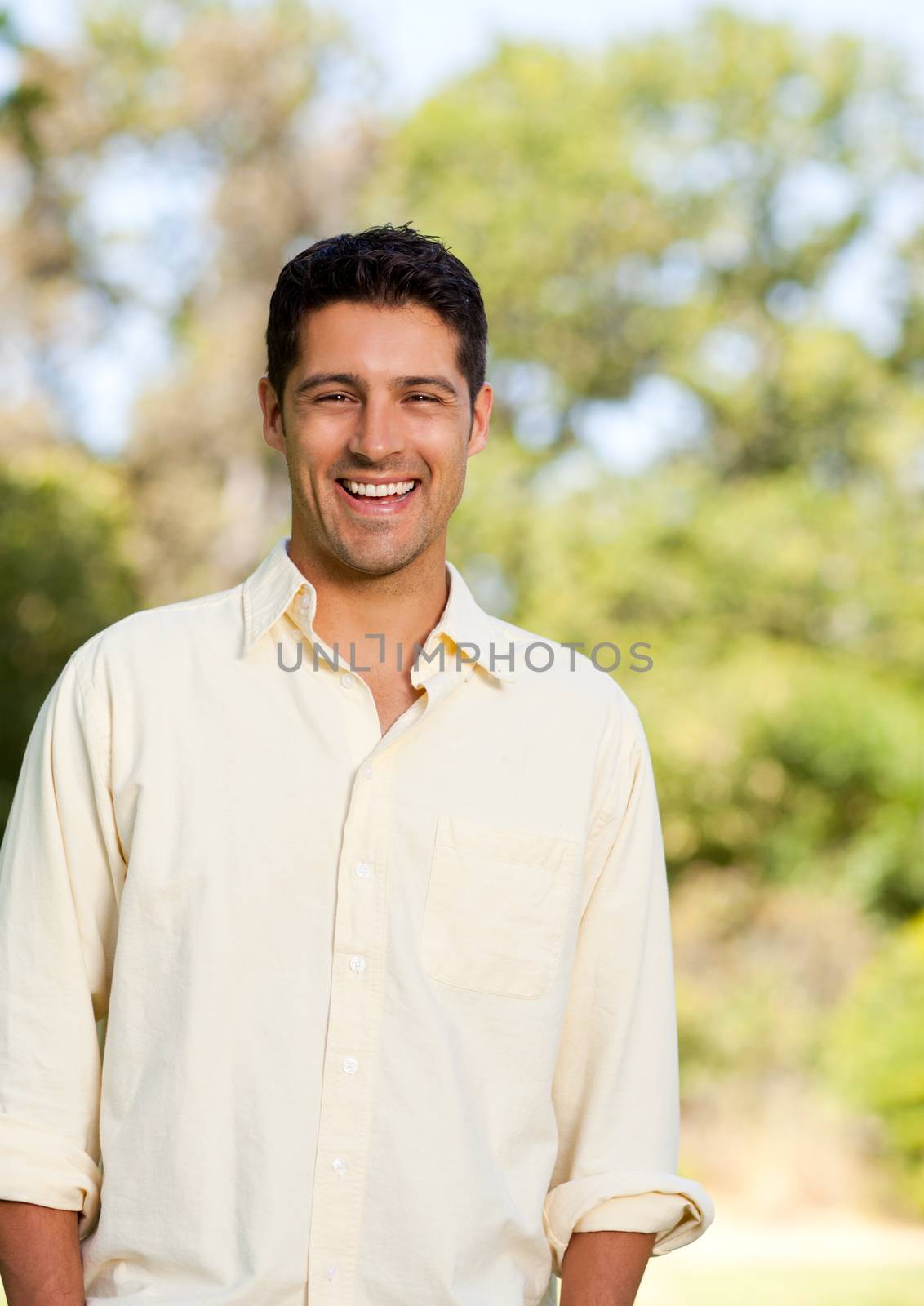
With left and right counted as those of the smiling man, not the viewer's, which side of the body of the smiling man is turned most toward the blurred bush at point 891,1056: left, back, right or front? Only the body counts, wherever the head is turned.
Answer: back

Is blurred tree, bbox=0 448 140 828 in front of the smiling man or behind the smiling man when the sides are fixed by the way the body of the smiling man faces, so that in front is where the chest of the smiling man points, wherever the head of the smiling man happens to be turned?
behind

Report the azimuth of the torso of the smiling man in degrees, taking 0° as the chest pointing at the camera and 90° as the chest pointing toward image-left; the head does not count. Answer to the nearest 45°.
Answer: approximately 0°

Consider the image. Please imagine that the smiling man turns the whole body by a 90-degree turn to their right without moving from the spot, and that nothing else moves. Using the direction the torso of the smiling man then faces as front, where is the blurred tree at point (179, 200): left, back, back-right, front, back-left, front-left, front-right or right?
right

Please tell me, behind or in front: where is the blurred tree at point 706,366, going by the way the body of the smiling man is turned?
behind
